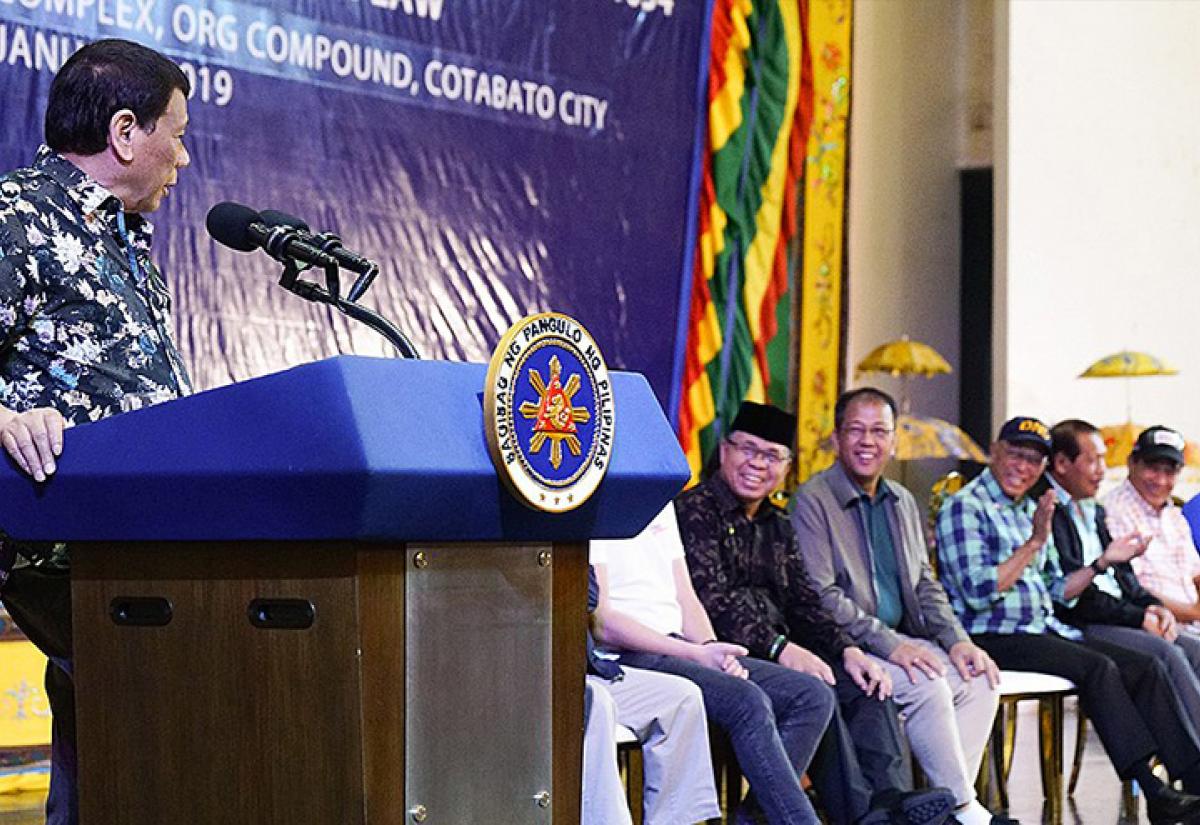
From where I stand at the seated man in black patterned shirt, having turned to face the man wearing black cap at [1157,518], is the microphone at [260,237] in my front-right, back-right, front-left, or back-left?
back-right

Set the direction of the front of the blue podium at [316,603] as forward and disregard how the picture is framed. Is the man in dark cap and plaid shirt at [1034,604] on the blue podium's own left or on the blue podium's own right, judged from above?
on the blue podium's own left

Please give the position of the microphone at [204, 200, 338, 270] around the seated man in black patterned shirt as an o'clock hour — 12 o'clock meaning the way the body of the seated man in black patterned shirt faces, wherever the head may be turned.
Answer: The microphone is roughly at 2 o'clock from the seated man in black patterned shirt.

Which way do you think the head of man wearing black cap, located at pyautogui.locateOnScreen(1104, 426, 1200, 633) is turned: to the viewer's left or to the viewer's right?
to the viewer's left

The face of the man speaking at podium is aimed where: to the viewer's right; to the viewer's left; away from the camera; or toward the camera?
to the viewer's right
